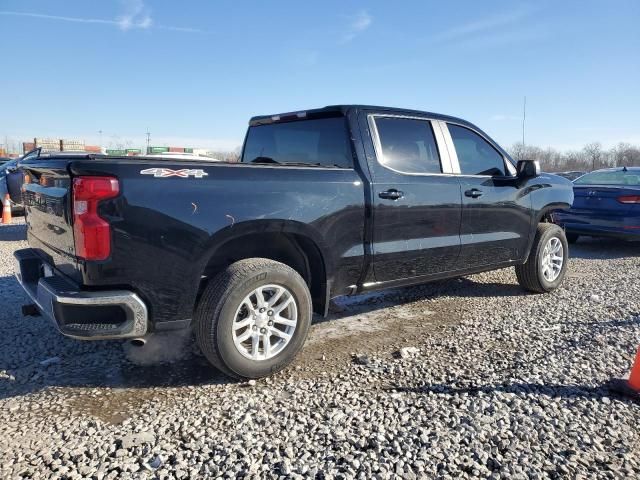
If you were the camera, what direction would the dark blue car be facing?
facing away from the viewer and to the right of the viewer

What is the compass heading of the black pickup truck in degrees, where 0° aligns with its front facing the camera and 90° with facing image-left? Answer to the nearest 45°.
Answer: approximately 225°
